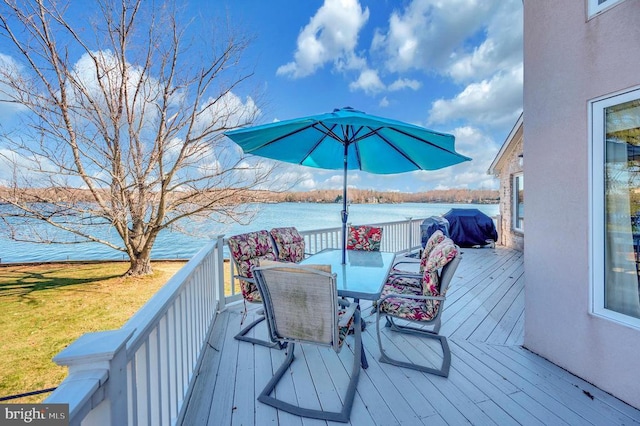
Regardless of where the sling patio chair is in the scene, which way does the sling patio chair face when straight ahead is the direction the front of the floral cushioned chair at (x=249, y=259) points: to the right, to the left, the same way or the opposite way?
to the left

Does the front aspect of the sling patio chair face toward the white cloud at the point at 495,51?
yes

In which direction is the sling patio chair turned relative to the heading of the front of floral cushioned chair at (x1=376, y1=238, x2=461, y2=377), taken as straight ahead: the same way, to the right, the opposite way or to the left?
to the right

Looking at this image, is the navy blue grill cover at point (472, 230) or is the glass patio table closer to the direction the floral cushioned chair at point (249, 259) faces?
the glass patio table

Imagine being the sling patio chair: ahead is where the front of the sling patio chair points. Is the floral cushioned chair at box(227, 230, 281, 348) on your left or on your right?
on your left

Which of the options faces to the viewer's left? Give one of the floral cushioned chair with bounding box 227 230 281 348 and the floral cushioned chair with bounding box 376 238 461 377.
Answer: the floral cushioned chair with bounding box 376 238 461 377

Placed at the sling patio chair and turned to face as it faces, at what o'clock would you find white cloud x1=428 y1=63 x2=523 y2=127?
The white cloud is roughly at 12 o'clock from the sling patio chair.

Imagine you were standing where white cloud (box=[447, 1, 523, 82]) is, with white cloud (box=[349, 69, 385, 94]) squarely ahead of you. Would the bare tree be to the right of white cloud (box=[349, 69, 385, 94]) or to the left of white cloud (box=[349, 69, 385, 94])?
left

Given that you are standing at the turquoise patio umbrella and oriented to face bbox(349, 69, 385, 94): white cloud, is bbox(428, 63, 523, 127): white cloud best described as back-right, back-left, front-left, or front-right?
front-right

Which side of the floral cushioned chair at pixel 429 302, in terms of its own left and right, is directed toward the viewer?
left

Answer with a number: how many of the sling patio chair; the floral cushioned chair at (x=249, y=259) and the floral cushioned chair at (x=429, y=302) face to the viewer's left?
1

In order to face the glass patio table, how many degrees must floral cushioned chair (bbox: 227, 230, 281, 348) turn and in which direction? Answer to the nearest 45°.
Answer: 0° — it already faces it

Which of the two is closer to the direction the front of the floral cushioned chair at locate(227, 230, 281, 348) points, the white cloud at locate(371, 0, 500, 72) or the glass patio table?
the glass patio table

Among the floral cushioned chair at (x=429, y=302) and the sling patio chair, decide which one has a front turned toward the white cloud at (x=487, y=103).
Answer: the sling patio chair

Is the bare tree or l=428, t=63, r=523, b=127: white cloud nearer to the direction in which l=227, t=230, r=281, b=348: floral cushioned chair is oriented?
the white cloud

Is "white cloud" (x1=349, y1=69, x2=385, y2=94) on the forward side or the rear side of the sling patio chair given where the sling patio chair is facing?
on the forward side

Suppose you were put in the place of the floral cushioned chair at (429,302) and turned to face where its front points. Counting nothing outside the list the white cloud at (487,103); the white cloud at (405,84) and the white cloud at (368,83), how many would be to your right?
3

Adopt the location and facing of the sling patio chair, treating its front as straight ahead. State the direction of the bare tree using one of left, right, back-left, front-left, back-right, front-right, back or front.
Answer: left

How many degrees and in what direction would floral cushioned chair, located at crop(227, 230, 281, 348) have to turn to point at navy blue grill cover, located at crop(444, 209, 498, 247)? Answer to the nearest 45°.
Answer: approximately 90° to its left

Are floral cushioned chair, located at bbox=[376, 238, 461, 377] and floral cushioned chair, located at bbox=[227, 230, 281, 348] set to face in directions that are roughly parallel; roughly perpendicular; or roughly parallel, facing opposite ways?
roughly parallel, facing opposite ways
